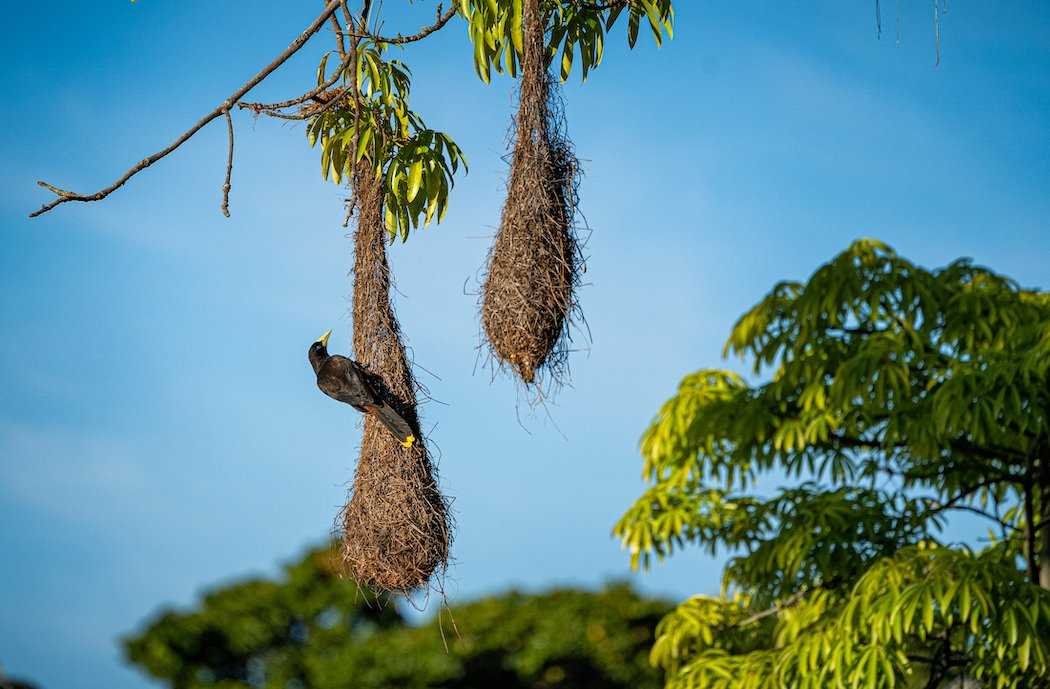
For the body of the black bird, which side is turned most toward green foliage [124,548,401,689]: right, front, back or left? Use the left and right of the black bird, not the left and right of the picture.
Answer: right

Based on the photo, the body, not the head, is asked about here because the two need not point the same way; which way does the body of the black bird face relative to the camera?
to the viewer's left

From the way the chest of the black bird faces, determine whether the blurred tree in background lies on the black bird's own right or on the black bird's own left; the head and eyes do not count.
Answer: on the black bird's own right

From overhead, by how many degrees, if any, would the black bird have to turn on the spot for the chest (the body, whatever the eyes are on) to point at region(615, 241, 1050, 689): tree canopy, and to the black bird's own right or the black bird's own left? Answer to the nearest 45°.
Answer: approximately 135° to the black bird's own right

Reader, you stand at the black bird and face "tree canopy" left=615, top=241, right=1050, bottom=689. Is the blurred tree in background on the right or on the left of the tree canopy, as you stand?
left

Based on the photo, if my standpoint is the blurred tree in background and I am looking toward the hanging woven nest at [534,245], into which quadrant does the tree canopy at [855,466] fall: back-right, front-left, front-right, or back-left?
front-left
